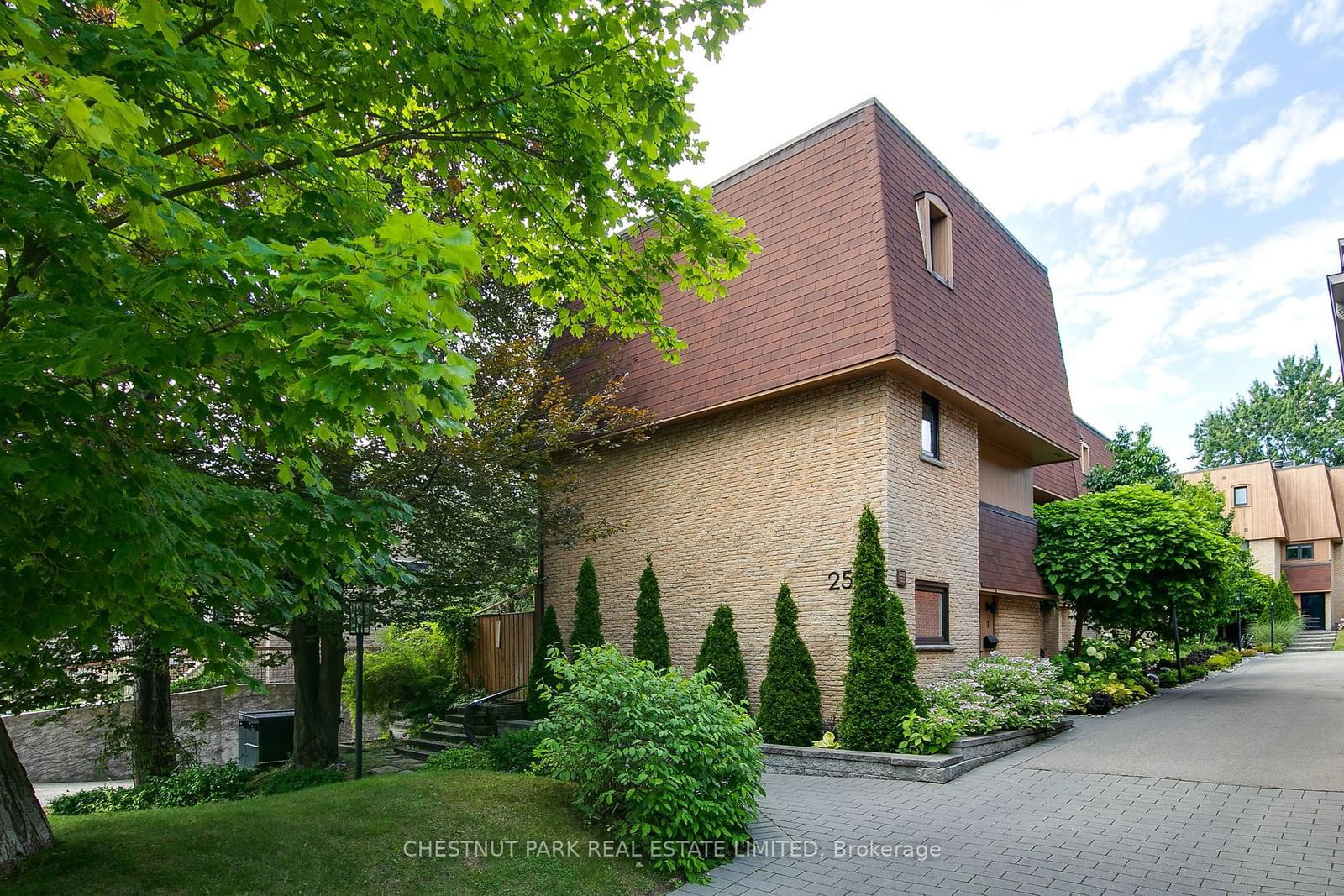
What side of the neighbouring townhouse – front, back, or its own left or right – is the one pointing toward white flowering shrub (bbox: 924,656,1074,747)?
front

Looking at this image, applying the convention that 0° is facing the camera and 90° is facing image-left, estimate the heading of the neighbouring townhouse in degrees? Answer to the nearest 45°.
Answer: approximately 0°

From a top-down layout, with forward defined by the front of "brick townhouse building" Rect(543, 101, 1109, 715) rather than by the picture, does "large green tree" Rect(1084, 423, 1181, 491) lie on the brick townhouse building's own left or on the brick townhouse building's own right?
on the brick townhouse building's own left

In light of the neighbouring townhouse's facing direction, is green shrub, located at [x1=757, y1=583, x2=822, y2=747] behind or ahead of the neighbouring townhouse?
ahead

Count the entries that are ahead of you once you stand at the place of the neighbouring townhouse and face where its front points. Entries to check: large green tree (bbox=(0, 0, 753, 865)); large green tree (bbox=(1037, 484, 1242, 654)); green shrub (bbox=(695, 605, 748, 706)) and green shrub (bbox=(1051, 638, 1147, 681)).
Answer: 4

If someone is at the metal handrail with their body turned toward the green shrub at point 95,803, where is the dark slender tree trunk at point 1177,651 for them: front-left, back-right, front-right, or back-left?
back-left

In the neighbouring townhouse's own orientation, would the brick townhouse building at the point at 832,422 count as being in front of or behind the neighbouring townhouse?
in front

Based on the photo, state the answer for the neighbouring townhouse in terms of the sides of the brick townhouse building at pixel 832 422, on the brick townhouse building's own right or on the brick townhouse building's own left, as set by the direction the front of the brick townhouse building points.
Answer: on the brick townhouse building's own left

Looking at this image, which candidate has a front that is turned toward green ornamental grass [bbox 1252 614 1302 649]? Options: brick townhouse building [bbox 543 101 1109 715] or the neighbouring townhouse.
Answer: the neighbouring townhouse

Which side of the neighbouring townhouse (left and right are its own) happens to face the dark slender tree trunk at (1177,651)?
front

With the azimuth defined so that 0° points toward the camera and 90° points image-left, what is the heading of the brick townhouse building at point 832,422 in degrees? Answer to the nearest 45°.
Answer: approximately 315°
